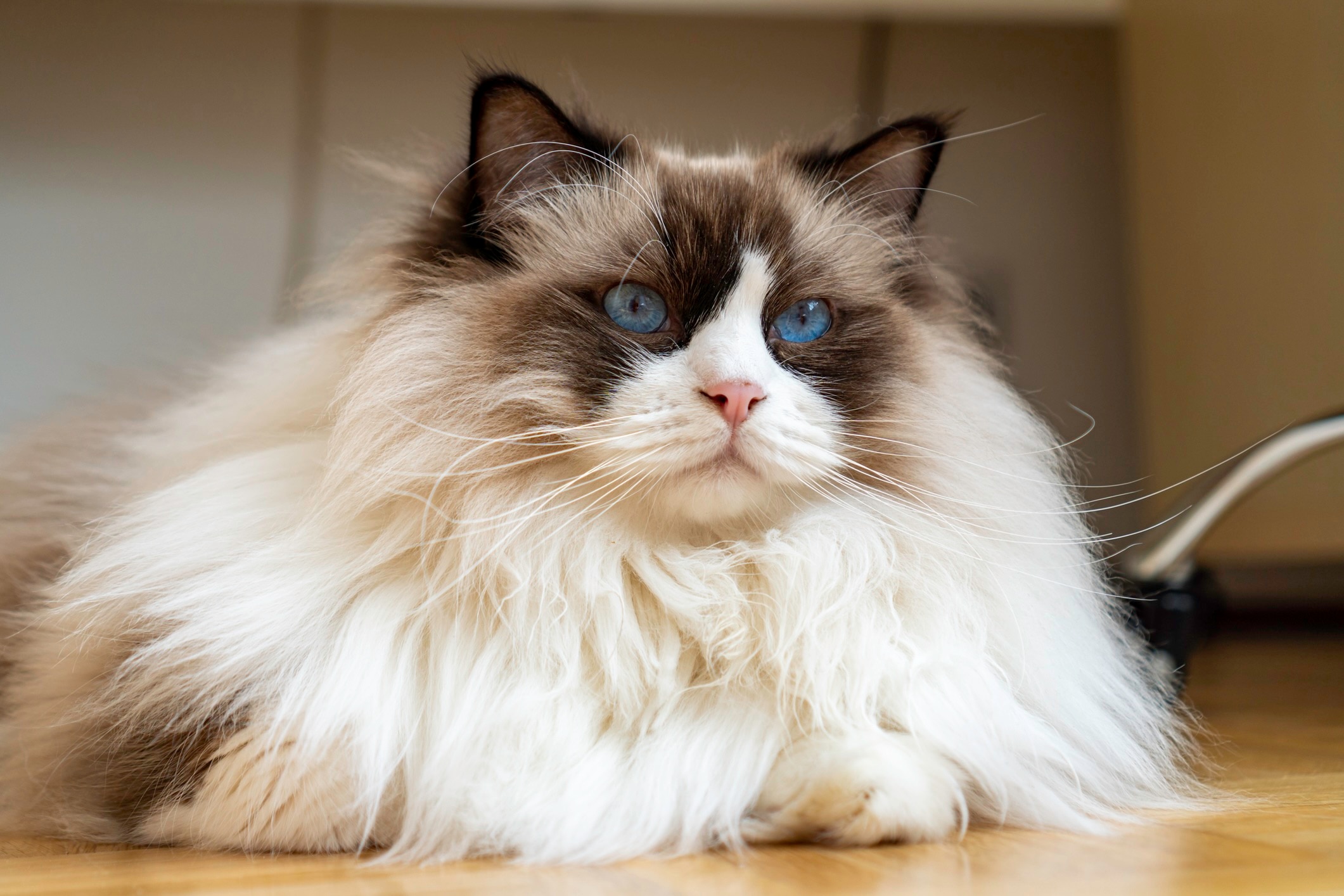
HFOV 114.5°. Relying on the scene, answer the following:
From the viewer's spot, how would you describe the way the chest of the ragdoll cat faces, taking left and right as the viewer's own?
facing the viewer and to the right of the viewer
